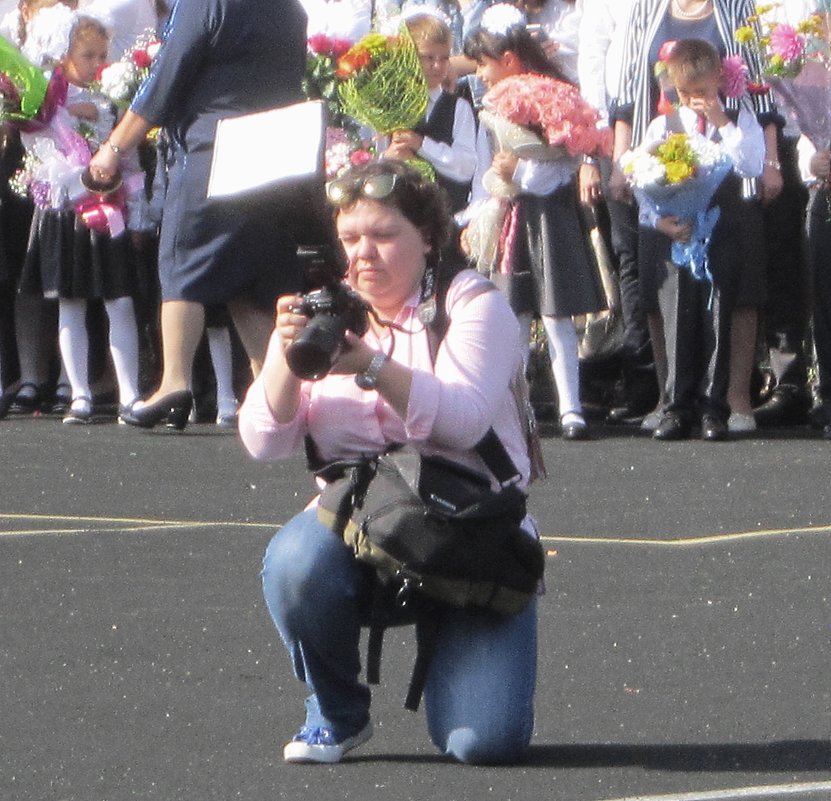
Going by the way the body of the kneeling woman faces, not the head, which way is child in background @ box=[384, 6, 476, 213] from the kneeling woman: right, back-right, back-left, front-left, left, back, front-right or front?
back-right

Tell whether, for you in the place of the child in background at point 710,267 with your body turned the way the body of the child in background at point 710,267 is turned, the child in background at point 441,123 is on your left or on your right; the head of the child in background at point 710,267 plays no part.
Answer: on your right

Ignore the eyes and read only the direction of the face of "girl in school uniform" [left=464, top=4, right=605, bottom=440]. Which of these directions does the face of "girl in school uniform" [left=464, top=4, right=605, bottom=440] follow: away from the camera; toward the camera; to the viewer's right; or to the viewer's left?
to the viewer's left

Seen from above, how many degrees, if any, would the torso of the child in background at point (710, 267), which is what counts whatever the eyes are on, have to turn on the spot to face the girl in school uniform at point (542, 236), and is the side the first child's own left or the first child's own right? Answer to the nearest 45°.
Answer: approximately 90° to the first child's own right

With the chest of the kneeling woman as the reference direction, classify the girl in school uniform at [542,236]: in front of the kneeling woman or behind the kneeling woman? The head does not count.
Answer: behind

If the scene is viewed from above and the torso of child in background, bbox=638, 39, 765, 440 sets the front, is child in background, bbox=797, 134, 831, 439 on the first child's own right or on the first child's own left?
on the first child's own left

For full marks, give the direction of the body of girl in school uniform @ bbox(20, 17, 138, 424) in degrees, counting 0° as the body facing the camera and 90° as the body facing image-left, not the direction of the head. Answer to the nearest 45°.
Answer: approximately 0°

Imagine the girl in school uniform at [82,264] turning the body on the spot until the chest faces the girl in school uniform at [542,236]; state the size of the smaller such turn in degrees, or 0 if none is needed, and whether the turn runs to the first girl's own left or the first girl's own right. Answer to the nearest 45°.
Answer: approximately 45° to the first girl's own left
